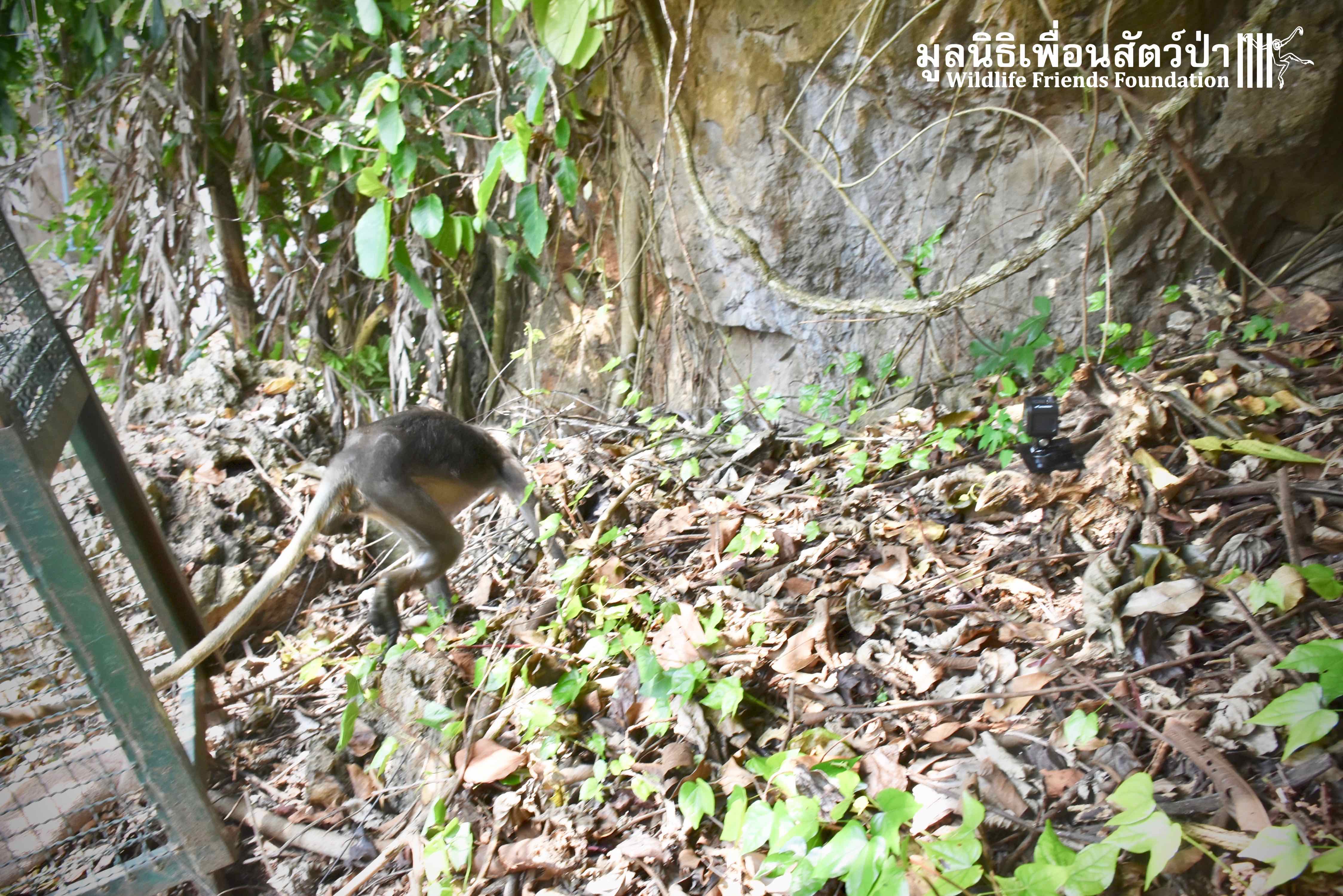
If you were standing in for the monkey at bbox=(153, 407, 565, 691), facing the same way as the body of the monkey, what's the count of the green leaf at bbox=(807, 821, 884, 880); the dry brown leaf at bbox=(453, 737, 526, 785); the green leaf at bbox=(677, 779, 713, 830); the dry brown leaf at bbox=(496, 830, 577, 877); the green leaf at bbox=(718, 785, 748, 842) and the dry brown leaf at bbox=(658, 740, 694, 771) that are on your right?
6

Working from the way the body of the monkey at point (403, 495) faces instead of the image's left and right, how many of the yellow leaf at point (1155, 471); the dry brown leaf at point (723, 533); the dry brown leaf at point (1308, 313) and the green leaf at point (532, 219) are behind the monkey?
0

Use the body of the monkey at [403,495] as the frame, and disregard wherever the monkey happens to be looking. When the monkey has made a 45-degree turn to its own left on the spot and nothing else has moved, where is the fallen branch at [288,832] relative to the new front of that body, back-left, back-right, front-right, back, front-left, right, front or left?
back

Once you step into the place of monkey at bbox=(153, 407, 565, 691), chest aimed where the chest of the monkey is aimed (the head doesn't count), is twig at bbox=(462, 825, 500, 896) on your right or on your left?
on your right

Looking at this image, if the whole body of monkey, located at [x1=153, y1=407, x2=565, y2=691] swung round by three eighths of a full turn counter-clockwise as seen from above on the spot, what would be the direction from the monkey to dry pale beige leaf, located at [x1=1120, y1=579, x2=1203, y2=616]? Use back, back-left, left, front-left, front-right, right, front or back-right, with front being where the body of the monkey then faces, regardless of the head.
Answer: back

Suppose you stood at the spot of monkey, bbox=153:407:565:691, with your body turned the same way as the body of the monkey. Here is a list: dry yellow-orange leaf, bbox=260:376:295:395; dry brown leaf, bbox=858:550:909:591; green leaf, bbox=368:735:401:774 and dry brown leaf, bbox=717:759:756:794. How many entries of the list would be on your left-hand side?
1

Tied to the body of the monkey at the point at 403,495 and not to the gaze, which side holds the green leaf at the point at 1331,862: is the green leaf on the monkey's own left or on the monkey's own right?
on the monkey's own right

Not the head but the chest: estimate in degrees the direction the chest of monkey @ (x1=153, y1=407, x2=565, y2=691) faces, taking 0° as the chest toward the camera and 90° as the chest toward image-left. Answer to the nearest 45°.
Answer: approximately 270°

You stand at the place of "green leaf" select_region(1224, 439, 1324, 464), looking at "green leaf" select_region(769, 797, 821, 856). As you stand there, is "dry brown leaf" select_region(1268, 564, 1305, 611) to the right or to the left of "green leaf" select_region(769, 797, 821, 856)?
left

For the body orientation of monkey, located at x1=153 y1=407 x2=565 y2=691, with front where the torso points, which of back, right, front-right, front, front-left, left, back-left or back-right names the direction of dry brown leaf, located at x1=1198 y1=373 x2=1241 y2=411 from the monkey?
front-right

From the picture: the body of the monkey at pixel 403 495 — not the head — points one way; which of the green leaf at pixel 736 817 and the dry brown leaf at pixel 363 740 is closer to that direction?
the green leaf

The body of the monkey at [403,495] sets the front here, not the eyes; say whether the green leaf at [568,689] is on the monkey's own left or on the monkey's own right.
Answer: on the monkey's own right

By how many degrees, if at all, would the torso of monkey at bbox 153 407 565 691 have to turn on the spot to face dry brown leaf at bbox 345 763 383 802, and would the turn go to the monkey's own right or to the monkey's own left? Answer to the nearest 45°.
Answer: approximately 135° to the monkey's own right

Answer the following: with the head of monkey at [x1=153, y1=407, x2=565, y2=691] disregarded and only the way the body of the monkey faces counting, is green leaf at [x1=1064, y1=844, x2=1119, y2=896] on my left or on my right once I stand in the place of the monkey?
on my right

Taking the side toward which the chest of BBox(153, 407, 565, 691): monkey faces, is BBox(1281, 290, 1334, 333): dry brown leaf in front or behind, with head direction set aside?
in front
